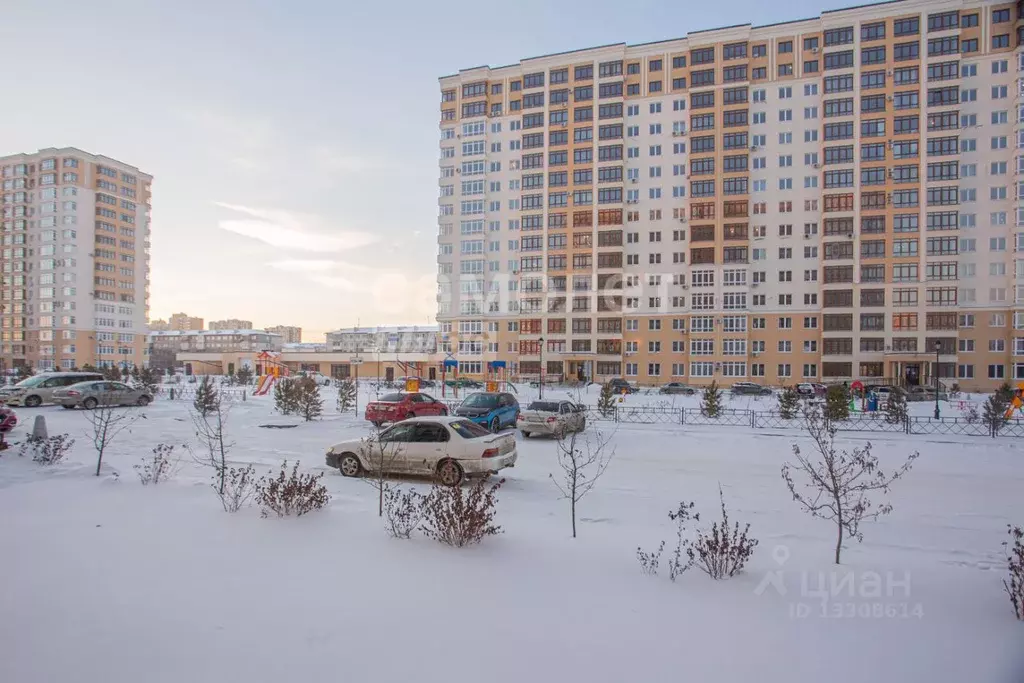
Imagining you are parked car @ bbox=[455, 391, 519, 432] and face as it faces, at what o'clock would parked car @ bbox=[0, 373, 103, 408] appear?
parked car @ bbox=[0, 373, 103, 408] is roughly at 2 o'clock from parked car @ bbox=[455, 391, 519, 432].

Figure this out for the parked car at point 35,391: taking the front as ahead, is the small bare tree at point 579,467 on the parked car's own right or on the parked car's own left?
on the parked car's own left

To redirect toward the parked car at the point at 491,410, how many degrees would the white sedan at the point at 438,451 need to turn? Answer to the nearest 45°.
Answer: approximately 45° to its right

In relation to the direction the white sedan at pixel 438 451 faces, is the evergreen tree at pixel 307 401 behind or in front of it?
in front

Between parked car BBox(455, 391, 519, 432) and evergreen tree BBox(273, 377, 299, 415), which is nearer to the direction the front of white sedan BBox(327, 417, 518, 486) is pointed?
the evergreen tree

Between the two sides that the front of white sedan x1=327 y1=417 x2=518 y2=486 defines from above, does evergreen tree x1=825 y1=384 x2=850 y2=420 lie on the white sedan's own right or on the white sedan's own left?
on the white sedan's own right

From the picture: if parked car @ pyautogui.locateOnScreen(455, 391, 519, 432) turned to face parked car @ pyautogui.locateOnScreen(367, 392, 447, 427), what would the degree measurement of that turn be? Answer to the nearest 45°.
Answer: approximately 45° to its right

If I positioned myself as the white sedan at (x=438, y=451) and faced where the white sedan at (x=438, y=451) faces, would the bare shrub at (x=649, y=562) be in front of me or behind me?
behind

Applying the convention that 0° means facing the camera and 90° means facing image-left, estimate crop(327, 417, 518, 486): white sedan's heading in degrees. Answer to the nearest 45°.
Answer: approximately 135°

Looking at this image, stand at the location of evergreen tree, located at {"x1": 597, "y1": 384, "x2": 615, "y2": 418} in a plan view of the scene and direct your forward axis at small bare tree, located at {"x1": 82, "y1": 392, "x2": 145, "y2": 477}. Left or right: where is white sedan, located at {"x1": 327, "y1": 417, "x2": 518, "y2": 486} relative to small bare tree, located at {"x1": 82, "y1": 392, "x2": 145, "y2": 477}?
left
